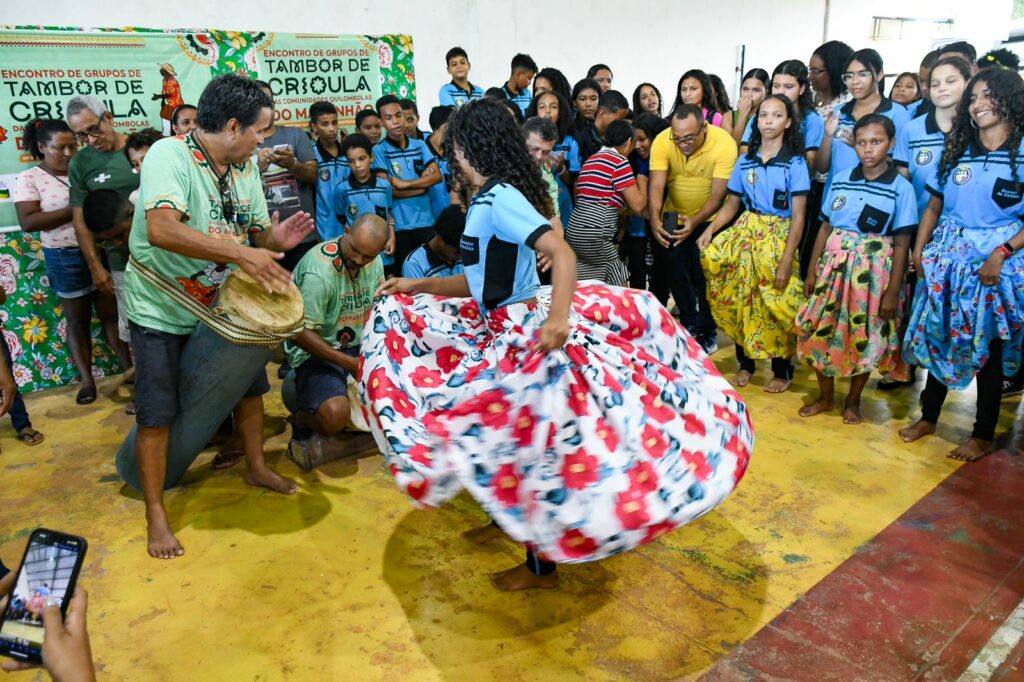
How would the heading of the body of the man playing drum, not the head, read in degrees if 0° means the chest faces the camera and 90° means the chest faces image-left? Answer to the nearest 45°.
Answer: approximately 315°

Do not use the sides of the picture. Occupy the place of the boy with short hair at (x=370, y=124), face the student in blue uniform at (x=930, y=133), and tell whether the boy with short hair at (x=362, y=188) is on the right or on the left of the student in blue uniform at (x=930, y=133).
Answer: right

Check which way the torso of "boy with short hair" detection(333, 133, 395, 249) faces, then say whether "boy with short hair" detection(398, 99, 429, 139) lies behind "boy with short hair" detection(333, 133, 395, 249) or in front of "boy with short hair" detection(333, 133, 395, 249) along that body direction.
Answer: behind

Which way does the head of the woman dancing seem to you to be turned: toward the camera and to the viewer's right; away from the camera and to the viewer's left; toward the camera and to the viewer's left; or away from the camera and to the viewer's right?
away from the camera and to the viewer's left

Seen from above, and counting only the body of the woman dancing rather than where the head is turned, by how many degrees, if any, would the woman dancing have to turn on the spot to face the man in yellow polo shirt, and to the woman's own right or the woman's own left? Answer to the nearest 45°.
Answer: approximately 90° to the woman's own right

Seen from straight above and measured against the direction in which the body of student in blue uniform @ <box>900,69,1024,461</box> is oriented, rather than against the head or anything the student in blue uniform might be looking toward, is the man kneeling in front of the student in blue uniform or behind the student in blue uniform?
in front

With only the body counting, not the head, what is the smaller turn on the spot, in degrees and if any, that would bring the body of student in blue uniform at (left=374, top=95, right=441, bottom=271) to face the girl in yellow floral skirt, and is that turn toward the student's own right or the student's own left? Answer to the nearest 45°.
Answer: approximately 45° to the student's own left
